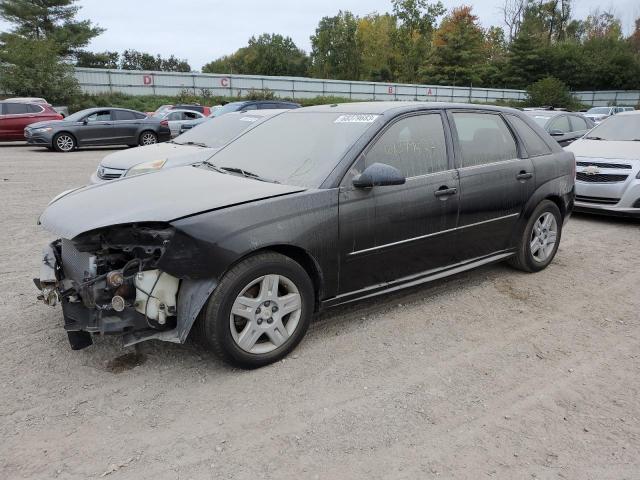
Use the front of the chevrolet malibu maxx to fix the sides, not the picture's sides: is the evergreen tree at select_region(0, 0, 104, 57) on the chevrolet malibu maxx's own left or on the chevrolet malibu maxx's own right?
on the chevrolet malibu maxx's own right

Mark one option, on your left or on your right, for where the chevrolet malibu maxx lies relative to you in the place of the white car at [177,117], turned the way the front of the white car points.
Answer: on your left

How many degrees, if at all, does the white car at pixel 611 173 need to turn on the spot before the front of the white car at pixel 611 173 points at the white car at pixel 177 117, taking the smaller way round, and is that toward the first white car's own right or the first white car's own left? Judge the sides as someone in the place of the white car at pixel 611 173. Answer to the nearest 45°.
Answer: approximately 90° to the first white car's own right

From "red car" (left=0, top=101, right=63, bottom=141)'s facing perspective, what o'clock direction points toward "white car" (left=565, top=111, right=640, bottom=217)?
The white car is roughly at 8 o'clock from the red car.

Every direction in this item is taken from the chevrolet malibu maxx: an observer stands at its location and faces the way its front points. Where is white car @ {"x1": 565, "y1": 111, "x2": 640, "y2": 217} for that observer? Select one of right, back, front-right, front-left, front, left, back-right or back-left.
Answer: back

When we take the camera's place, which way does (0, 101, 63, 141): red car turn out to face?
facing to the left of the viewer

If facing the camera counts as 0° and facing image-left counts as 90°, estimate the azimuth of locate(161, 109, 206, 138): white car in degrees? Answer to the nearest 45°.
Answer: approximately 45°

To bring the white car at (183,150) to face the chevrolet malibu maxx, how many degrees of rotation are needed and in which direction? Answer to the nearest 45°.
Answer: approximately 45° to its left

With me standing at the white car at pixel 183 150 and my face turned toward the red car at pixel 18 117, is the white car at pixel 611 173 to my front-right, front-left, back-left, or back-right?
back-right
